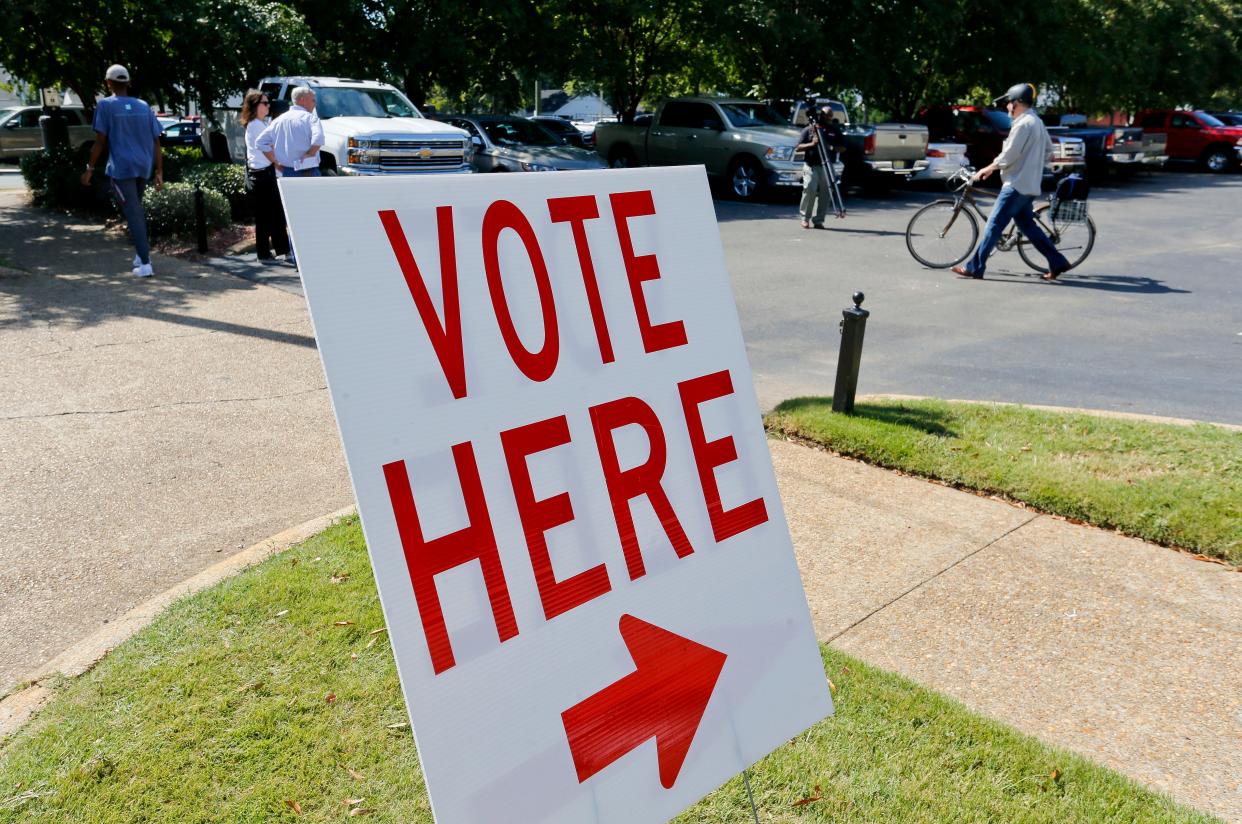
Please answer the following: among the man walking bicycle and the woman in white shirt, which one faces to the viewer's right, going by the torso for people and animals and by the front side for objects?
the woman in white shirt

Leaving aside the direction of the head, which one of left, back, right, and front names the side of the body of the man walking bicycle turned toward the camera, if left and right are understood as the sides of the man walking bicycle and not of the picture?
left

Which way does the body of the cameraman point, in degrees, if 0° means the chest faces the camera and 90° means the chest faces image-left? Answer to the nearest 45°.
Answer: approximately 0°

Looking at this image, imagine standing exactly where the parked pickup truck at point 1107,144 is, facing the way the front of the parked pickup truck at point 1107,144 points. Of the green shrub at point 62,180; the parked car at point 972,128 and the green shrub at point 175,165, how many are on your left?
3

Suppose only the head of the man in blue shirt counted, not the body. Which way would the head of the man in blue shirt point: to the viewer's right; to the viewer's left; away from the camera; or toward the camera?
away from the camera

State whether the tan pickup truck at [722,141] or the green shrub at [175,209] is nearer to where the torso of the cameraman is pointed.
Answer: the green shrub

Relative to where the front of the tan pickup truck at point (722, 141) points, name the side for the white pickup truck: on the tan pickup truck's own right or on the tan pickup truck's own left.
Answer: on the tan pickup truck's own right
